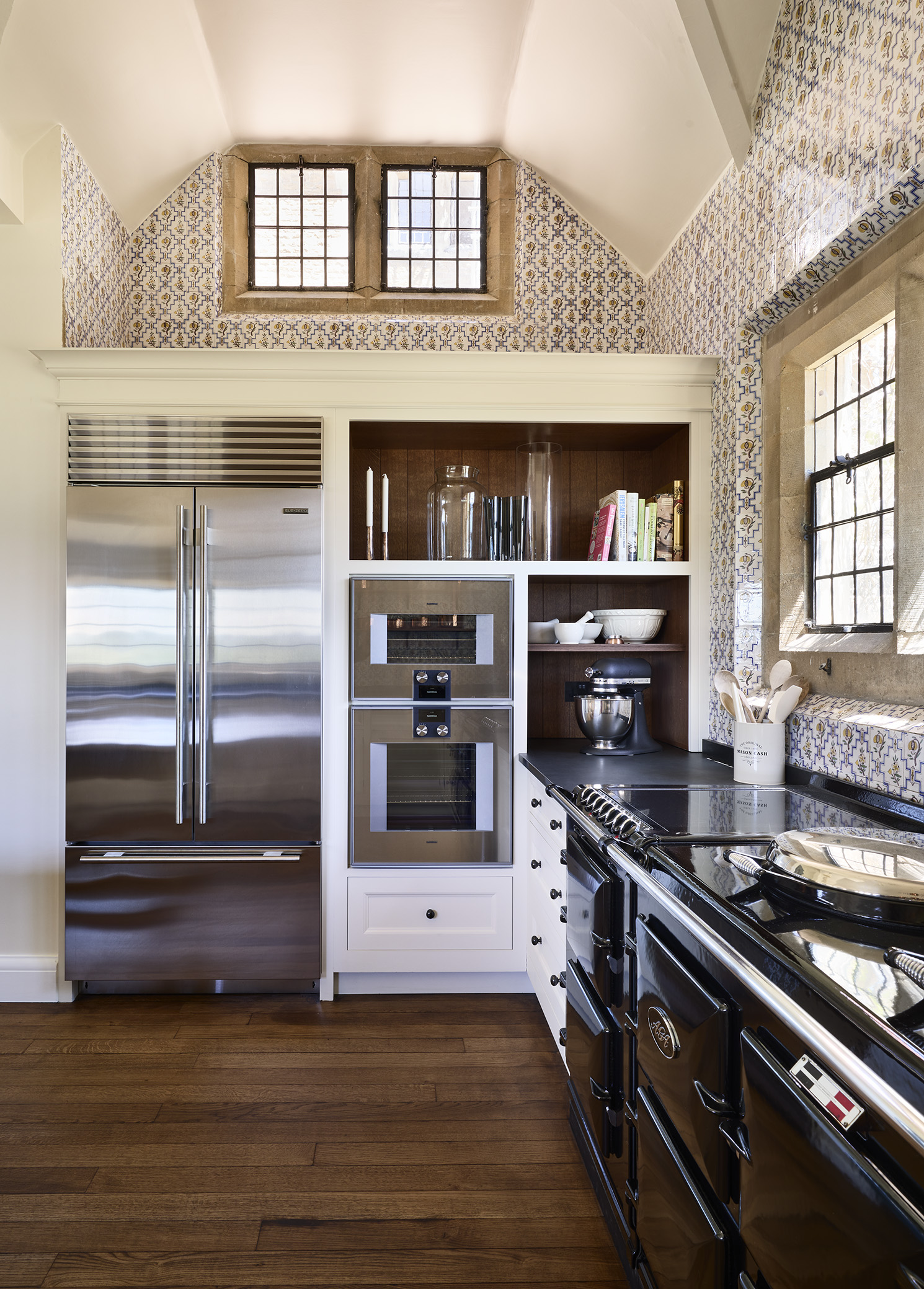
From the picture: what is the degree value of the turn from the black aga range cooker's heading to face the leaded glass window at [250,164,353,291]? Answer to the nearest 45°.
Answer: approximately 90° to its right

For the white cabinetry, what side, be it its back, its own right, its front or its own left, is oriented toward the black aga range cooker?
left

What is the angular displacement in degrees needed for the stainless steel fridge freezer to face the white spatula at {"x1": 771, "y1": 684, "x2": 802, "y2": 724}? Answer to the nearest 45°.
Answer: approximately 45° to its left

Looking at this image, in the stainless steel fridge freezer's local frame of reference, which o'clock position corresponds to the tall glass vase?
The tall glass vase is roughly at 9 o'clock from the stainless steel fridge freezer.

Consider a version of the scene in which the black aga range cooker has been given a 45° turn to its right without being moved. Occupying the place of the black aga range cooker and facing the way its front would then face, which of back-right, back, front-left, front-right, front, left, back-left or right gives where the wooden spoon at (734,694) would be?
right
